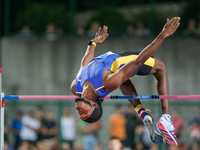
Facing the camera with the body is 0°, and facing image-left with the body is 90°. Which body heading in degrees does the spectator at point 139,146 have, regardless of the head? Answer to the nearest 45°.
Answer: approximately 0°

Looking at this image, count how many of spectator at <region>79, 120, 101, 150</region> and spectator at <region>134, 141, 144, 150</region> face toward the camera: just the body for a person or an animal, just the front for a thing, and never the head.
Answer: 2

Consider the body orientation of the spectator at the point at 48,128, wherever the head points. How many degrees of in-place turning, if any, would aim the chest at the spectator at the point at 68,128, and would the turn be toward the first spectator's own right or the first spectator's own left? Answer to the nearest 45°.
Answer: approximately 90° to the first spectator's own left

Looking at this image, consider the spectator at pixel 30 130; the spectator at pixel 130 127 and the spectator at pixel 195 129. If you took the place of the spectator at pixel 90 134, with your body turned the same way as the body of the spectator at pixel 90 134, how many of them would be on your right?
1

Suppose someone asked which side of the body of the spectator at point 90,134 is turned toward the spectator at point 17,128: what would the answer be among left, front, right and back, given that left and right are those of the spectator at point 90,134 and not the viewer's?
right

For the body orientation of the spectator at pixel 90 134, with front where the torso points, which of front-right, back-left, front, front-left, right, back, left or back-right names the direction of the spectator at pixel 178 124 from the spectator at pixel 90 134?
left
